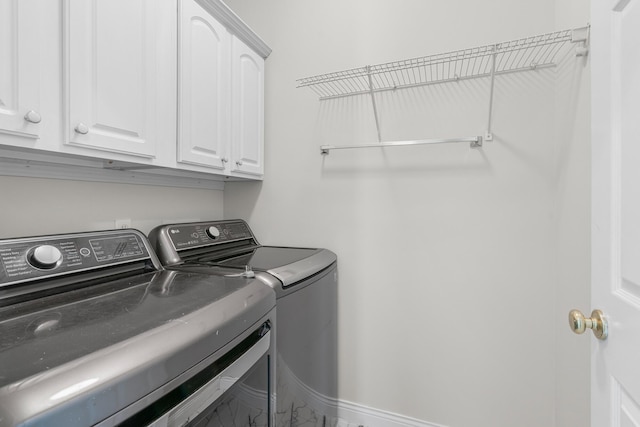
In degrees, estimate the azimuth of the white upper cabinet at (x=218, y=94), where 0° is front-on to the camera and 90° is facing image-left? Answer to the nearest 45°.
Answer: approximately 315°

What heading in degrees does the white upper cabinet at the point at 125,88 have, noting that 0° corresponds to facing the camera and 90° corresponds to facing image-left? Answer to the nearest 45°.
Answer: approximately 315°

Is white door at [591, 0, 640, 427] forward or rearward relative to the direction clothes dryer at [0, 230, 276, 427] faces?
forward

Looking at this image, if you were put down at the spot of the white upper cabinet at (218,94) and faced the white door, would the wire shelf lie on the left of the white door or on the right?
left
